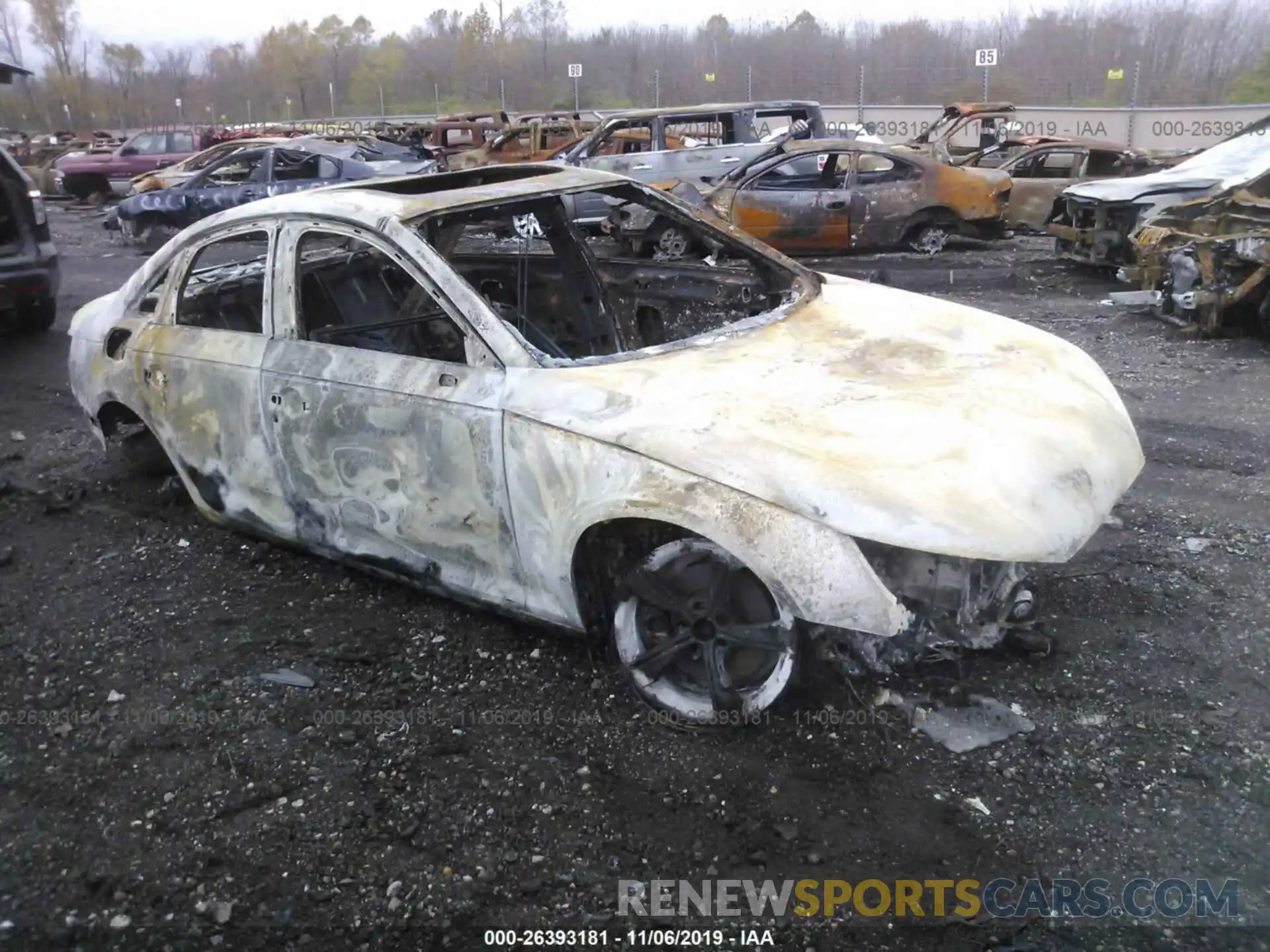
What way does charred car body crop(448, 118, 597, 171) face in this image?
to the viewer's left

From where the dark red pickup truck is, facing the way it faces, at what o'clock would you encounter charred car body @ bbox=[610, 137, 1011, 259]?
The charred car body is roughly at 8 o'clock from the dark red pickup truck.

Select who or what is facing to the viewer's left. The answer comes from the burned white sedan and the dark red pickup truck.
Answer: the dark red pickup truck

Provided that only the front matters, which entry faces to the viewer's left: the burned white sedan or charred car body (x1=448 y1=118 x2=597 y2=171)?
the charred car body

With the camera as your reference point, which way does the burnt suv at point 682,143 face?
facing to the left of the viewer

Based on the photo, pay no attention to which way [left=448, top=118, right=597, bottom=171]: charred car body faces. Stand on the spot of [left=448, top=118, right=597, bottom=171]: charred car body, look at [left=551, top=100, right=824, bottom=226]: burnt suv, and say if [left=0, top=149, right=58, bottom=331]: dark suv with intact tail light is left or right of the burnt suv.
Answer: right

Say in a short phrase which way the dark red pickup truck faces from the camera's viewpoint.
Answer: facing to the left of the viewer

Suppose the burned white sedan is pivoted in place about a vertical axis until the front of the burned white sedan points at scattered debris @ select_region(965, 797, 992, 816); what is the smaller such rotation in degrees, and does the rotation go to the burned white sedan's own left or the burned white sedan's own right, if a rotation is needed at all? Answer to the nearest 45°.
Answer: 0° — it already faces it

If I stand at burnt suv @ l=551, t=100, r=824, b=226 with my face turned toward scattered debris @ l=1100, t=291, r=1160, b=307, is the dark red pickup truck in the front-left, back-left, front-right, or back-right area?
back-right

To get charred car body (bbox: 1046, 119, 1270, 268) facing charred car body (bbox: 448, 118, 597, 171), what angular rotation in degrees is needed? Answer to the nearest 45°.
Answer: approximately 90° to its right

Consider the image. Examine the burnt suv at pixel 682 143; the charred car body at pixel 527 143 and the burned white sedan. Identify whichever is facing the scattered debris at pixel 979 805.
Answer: the burned white sedan

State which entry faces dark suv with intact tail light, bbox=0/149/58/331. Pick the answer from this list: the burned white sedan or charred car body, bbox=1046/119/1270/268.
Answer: charred car body, bbox=1046/119/1270/268
